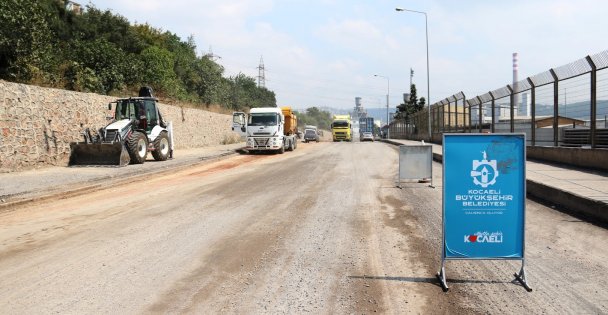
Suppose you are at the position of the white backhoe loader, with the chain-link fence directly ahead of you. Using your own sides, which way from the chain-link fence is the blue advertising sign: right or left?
right

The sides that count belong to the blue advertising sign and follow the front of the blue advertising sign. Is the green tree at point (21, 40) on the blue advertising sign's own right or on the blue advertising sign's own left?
on the blue advertising sign's own right

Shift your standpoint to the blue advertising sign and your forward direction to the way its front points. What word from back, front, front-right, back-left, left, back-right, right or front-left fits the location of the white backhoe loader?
back-right

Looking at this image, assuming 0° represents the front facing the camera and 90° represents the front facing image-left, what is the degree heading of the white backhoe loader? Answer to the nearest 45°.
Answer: approximately 45°

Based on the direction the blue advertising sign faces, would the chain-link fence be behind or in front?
behind

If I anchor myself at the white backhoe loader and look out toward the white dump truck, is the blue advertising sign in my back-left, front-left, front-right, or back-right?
back-right

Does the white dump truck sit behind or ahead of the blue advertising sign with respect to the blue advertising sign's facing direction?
behind

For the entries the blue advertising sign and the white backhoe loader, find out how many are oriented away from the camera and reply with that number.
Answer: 0
